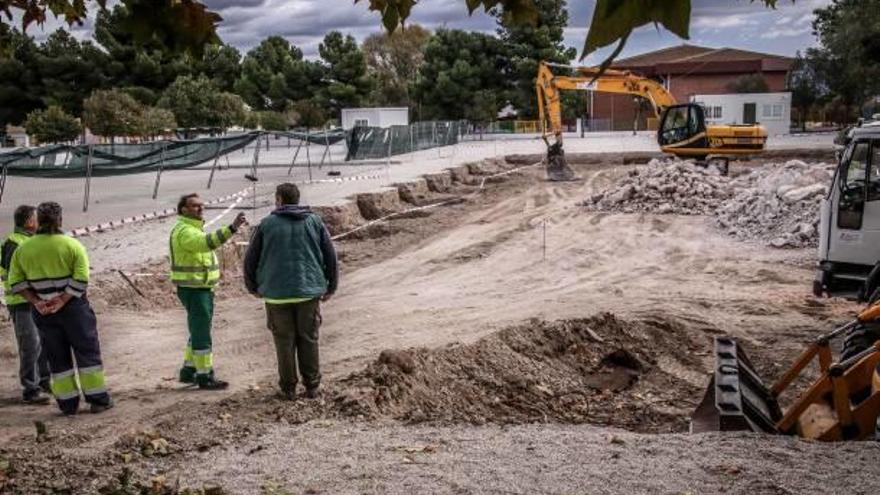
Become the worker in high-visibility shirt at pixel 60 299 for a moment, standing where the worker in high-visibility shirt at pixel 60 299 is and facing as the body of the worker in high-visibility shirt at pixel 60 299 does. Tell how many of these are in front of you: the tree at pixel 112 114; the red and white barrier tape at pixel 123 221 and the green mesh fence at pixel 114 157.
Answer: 3

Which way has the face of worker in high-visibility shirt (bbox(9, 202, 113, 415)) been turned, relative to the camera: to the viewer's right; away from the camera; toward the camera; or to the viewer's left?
away from the camera

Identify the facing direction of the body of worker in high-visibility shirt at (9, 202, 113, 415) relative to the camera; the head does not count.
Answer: away from the camera

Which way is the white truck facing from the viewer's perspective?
to the viewer's left

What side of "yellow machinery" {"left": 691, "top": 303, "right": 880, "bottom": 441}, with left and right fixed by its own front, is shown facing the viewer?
left

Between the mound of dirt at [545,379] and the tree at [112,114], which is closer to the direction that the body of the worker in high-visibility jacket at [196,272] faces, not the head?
the mound of dirt

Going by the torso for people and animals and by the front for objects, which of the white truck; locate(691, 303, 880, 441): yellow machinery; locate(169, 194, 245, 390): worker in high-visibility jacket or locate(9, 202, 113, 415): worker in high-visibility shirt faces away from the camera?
locate(9, 202, 113, 415): worker in high-visibility shirt

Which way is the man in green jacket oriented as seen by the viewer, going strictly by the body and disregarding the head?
away from the camera

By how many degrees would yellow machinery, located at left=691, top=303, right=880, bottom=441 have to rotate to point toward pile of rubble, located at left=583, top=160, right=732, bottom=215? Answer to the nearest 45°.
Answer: approximately 90° to its right

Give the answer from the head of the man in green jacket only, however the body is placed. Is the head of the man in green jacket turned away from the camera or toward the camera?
away from the camera

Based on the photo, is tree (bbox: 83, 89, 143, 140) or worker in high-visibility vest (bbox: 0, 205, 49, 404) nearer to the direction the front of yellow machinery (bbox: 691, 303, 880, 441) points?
the worker in high-visibility vest

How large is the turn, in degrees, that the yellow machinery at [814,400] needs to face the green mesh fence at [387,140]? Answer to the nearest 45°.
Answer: approximately 45° to its right
